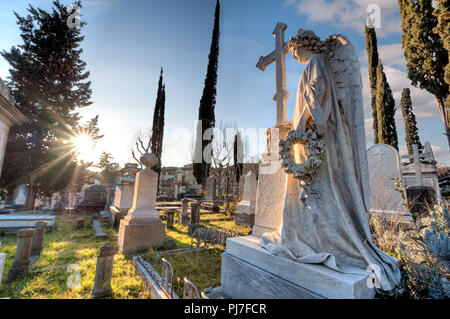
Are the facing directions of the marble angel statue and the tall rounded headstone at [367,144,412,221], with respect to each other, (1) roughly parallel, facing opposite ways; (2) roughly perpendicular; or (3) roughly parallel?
roughly perpendicular

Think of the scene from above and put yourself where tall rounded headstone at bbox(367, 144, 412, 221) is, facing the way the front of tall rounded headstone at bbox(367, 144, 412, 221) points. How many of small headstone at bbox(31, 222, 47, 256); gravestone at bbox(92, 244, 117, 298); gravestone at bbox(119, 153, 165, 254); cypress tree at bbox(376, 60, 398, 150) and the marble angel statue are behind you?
1

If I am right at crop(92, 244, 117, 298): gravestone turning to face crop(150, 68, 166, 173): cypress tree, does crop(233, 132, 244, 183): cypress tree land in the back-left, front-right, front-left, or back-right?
front-right

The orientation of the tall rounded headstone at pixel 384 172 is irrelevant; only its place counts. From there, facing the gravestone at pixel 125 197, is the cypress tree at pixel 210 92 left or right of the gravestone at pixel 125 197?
right

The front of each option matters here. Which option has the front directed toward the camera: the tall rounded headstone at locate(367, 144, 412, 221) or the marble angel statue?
the tall rounded headstone

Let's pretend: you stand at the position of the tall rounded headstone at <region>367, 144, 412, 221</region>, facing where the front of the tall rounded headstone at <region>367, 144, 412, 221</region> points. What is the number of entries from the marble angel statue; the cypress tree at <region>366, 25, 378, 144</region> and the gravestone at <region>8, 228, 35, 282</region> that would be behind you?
1

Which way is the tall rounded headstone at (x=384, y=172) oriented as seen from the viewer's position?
toward the camera

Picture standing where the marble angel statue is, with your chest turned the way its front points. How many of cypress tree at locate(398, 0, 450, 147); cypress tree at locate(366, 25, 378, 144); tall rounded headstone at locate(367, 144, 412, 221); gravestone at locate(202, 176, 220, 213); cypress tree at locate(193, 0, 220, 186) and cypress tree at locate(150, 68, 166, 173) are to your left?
0

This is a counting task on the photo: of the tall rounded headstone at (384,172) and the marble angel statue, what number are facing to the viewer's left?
1

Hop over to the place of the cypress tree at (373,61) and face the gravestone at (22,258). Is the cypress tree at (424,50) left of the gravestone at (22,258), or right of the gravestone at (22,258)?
left

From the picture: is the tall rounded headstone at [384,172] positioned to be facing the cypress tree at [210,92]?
no

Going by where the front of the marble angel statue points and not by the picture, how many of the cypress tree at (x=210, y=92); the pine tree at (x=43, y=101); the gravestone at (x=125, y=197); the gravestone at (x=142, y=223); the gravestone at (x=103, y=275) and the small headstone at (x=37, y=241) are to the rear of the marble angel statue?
0

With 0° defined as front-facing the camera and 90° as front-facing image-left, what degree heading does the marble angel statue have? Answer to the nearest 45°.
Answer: approximately 90°

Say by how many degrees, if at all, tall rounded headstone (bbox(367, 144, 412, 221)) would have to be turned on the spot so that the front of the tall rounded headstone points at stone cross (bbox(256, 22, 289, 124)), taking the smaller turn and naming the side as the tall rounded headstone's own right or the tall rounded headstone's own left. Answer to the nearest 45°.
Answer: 0° — it already faces it

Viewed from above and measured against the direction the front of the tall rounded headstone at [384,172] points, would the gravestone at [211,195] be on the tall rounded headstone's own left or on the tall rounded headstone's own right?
on the tall rounded headstone's own right

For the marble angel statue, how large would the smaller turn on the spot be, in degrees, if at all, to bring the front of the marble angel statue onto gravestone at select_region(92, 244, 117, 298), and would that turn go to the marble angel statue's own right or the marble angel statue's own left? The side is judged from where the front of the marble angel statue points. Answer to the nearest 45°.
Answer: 0° — it already faces it
